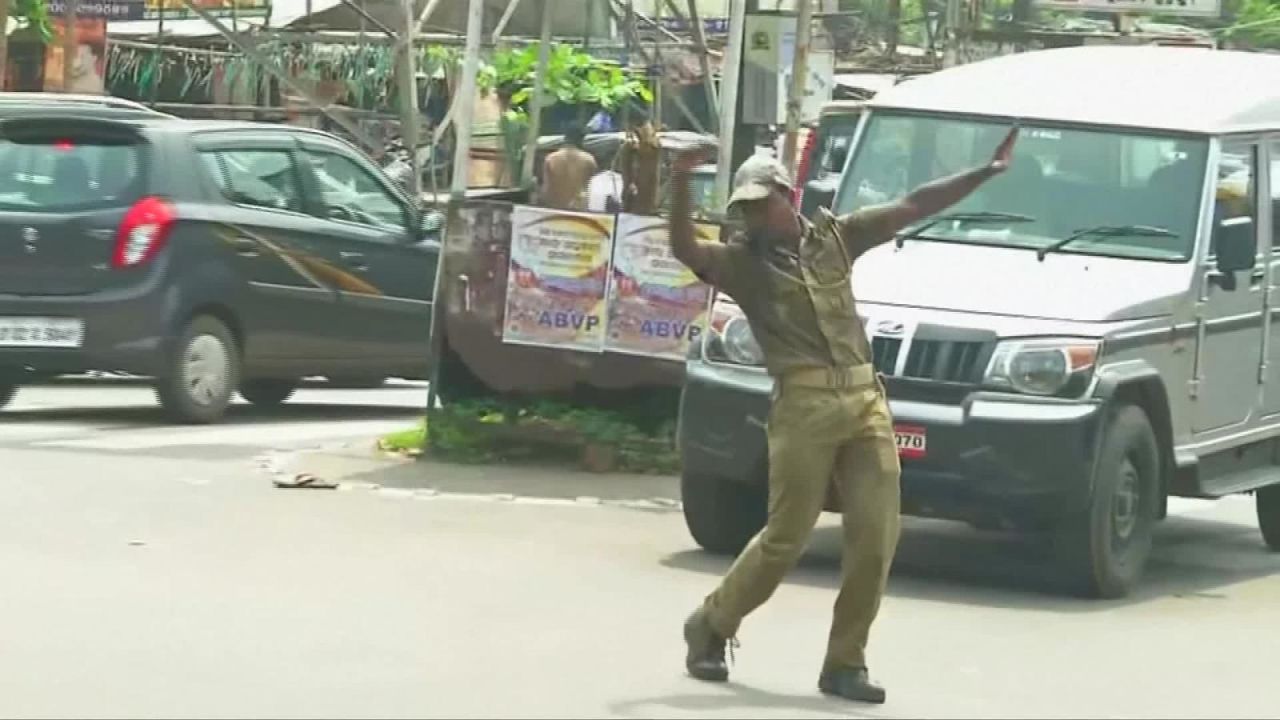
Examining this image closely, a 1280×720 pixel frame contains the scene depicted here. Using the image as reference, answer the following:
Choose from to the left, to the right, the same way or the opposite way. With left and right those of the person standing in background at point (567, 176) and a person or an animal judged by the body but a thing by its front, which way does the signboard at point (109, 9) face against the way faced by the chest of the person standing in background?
the opposite way

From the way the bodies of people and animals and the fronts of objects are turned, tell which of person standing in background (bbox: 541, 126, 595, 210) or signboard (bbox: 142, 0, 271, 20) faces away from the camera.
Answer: the person standing in background

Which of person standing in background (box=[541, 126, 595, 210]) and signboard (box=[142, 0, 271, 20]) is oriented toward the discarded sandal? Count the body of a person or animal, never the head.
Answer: the signboard

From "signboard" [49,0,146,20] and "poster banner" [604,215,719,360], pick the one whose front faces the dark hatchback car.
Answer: the signboard

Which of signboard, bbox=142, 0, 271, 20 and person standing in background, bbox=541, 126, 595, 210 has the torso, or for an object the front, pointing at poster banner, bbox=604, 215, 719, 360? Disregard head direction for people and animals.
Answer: the signboard

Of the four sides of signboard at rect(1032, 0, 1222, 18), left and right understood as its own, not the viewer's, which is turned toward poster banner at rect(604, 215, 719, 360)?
front

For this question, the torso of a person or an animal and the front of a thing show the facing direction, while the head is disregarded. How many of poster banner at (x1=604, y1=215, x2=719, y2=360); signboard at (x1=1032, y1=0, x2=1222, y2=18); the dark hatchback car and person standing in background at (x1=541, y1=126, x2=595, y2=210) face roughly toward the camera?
2

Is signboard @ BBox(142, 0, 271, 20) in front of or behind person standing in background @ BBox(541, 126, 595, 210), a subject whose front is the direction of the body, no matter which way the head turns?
in front

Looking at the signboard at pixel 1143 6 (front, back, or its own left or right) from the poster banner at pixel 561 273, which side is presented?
front

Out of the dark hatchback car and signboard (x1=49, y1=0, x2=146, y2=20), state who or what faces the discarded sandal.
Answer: the signboard

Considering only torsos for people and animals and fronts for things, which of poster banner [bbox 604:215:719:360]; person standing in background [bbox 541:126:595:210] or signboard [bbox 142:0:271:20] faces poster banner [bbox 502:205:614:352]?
the signboard

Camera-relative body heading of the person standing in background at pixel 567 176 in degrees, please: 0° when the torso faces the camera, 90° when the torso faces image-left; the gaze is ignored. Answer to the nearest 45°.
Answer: approximately 180°
